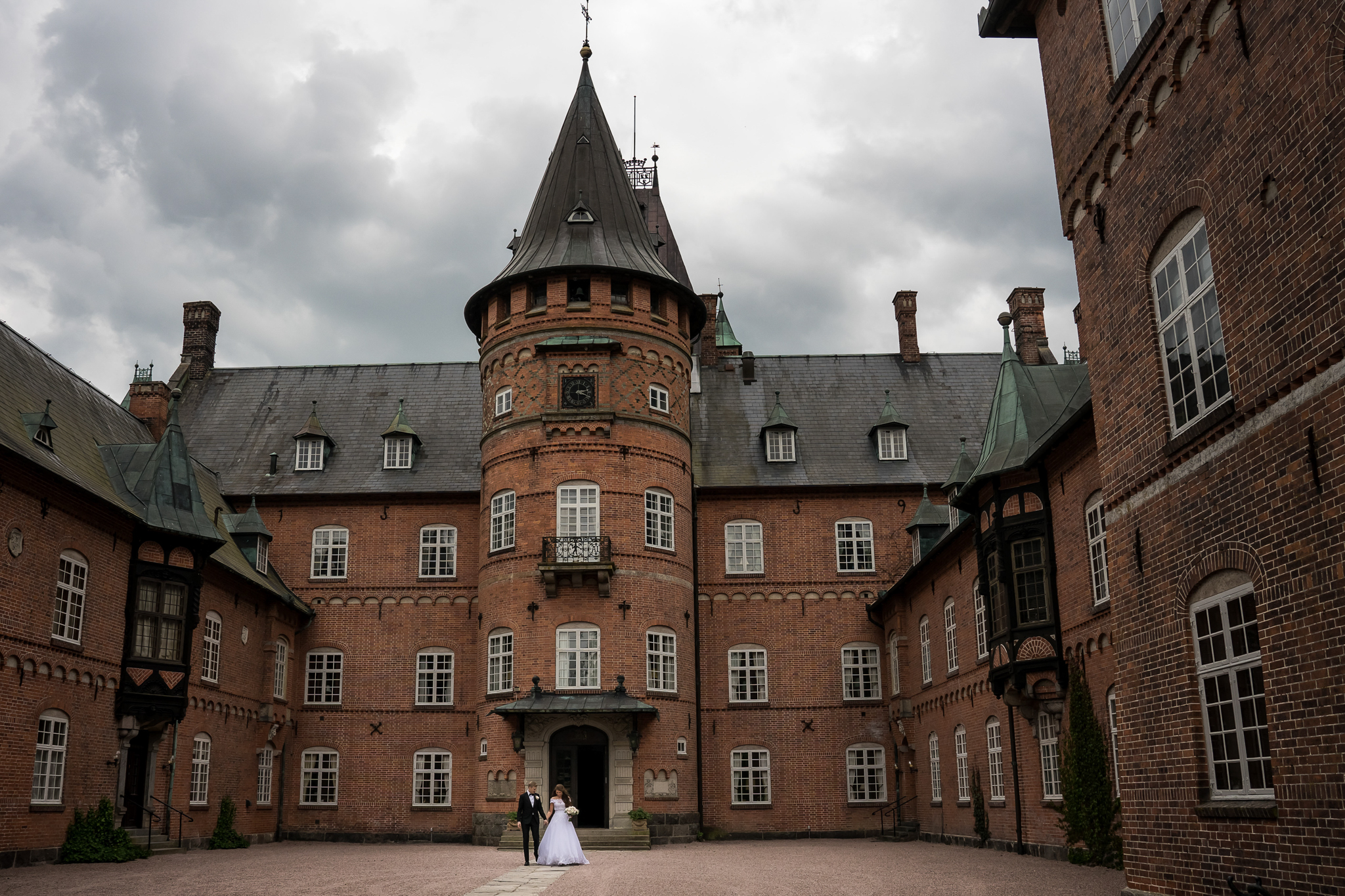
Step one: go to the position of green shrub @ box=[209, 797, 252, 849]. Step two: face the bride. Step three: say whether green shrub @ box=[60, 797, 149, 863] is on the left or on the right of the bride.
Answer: right

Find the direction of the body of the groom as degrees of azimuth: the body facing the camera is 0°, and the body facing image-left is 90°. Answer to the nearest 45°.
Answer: approximately 0°

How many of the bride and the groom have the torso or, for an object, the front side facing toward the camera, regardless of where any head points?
2

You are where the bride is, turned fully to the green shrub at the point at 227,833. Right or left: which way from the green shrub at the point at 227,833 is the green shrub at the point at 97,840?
left

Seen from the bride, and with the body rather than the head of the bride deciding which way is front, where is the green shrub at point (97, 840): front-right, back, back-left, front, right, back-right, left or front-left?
right

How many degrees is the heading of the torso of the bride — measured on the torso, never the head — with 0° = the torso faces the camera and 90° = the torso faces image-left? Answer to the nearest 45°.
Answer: approximately 0°

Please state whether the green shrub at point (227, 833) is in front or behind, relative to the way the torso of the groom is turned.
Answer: behind

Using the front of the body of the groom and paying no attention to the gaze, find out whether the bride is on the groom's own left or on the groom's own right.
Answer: on the groom's own left

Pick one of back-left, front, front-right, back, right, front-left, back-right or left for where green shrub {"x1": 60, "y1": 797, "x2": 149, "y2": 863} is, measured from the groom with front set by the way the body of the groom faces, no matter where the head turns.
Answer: right

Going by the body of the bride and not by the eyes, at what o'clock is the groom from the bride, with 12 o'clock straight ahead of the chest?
The groom is roughly at 4 o'clock from the bride.
